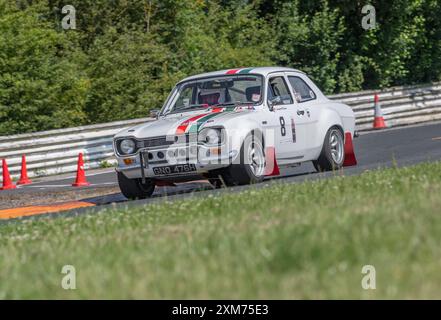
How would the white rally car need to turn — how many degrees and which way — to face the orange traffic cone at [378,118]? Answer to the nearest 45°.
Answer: approximately 135° to its right

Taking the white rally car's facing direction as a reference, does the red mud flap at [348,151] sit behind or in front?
behind

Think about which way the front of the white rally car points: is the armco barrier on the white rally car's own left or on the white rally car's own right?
on the white rally car's own right

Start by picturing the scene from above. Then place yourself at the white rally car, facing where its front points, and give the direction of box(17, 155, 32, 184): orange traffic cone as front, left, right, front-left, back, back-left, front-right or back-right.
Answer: right

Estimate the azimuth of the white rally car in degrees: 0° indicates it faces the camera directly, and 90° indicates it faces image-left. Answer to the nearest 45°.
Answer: approximately 45°

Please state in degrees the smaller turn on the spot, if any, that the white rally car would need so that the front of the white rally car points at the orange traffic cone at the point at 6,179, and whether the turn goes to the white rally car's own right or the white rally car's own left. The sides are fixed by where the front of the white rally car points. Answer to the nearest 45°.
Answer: approximately 90° to the white rally car's own right
